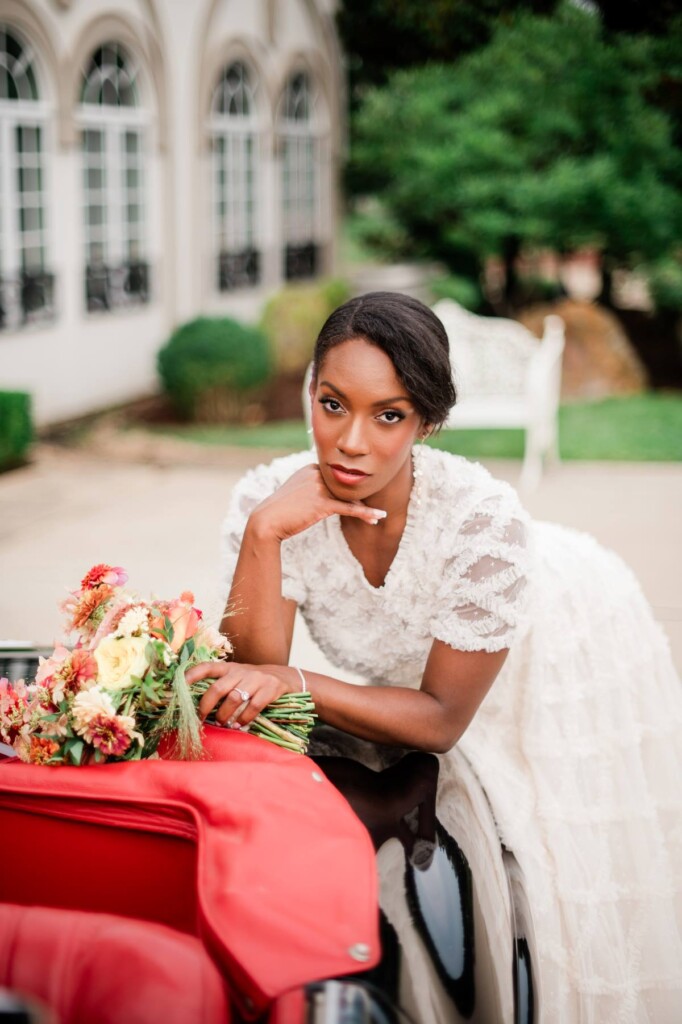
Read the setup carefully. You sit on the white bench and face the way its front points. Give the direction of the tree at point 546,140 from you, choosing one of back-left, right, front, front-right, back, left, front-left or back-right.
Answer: back-right

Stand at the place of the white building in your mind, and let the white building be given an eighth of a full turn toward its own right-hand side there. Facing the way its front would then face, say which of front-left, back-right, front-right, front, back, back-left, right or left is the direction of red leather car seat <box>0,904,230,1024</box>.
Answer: front

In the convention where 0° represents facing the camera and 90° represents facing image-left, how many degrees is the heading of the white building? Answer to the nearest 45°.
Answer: approximately 315°

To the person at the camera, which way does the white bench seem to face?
facing the viewer and to the left of the viewer

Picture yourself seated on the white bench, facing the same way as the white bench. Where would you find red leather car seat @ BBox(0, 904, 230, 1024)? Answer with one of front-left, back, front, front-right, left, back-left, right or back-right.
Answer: front-left

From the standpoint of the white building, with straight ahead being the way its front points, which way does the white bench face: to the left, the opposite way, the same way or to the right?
to the right

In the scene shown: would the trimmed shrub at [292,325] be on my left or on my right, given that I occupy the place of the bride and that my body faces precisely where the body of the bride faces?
on my right

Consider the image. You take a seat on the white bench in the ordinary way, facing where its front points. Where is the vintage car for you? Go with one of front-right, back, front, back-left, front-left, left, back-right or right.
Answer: front-left

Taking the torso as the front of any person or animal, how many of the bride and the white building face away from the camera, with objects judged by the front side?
0

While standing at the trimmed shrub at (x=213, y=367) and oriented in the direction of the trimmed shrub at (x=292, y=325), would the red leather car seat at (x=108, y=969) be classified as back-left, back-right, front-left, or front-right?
back-right

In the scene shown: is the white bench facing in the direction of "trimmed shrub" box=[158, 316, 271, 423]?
no

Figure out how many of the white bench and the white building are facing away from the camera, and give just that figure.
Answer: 0

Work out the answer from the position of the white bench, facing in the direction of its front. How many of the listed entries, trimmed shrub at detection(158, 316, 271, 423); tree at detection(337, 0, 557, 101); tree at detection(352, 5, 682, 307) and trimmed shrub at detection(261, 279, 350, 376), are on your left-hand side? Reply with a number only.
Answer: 0

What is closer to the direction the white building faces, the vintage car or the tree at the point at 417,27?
the vintage car

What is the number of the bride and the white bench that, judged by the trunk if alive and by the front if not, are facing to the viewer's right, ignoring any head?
0

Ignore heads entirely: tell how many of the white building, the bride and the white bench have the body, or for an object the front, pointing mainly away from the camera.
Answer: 0

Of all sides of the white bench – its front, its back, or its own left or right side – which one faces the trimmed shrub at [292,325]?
right

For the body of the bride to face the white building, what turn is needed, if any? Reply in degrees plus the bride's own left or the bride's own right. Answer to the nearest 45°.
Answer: approximately 135° to the bride's own right

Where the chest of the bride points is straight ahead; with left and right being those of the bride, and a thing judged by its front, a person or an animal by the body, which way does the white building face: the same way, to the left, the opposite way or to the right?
to the left
